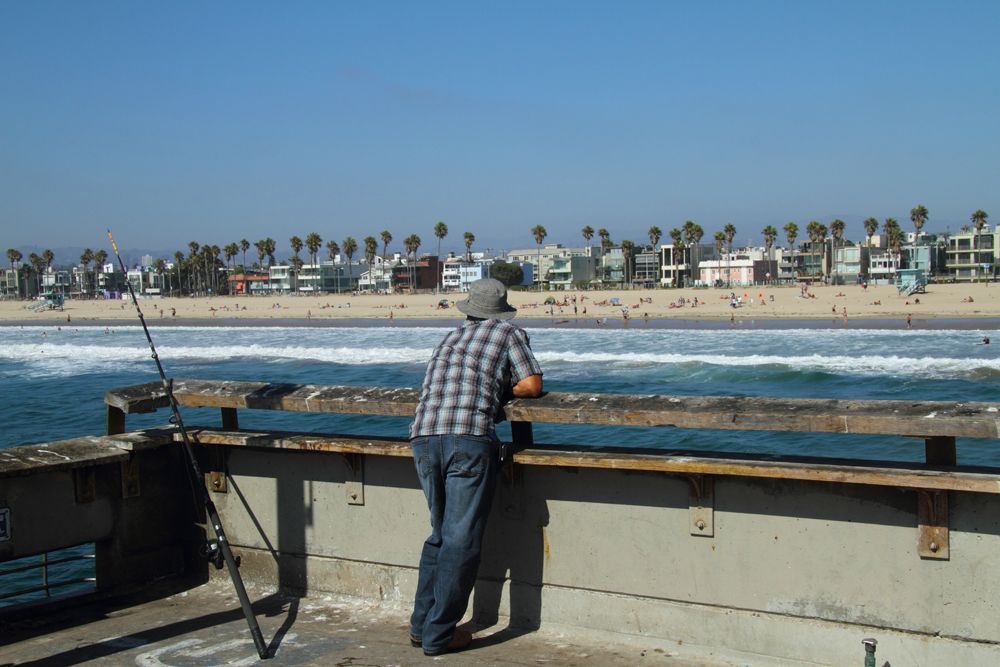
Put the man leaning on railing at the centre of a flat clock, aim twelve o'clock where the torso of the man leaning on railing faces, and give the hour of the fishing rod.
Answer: The fishing rod is roughly at 8 o'clock from the man leaning on railing.

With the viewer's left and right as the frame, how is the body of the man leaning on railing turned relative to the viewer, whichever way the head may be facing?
facing away from the viewer and to the right of the viewer
